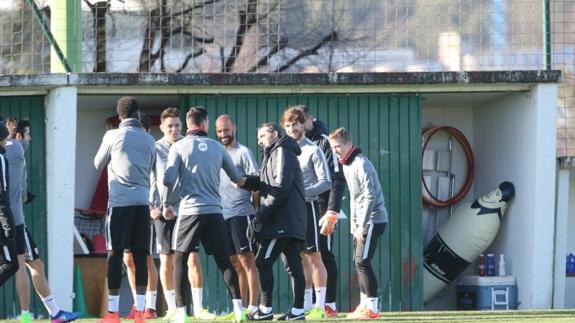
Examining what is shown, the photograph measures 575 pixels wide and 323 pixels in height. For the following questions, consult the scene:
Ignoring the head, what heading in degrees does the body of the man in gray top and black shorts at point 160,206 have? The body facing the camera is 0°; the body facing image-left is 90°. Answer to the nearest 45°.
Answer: approximately 315°

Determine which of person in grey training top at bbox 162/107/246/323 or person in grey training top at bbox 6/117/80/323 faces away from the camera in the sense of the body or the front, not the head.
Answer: person in grey training top at bbox 162/107/246/323

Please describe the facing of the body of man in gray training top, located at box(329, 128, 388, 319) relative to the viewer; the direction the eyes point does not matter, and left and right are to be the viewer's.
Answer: facing to the left of the viewer

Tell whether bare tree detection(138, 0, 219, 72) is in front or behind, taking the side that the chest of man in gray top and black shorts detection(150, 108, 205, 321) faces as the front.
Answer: behind

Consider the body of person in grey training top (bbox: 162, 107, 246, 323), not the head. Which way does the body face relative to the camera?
away from the camera

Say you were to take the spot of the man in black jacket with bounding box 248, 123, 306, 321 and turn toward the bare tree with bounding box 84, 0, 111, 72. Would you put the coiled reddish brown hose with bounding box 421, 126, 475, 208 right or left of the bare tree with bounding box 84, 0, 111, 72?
right

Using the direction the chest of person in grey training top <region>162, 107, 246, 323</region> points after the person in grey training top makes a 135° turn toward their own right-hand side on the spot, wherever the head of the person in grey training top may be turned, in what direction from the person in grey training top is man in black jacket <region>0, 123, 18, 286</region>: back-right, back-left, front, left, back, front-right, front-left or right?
back-right

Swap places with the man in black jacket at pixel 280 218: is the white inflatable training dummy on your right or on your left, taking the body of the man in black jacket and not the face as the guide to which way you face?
on your right

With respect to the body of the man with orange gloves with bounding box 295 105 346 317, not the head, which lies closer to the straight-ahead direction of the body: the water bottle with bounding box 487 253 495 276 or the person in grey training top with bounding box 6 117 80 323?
the person in grey training top

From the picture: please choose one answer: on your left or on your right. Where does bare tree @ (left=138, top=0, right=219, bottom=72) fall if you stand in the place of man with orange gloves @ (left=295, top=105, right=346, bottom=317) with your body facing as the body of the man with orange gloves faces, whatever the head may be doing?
on your right

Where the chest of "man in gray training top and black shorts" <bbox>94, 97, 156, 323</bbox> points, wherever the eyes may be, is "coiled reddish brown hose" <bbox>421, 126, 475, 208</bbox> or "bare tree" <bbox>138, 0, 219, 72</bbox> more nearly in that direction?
the bare tree

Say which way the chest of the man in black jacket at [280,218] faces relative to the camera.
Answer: to the viewer's left

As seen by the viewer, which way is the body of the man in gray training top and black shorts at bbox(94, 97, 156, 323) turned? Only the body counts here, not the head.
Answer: away from the camera

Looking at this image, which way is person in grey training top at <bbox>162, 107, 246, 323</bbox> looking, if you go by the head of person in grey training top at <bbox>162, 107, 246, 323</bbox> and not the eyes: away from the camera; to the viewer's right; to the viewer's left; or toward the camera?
away from the camera
